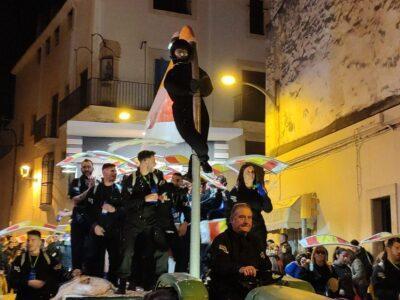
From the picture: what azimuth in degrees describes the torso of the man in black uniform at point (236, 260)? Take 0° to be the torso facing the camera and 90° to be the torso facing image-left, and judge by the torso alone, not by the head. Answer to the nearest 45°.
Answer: approximately 315°

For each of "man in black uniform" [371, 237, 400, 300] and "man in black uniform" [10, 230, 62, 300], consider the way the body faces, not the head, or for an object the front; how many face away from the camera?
0

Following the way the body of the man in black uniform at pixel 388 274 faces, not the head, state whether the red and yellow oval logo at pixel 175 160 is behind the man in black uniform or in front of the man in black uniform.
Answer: behind

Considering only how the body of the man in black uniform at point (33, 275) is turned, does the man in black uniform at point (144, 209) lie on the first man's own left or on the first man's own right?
on the first man's own left

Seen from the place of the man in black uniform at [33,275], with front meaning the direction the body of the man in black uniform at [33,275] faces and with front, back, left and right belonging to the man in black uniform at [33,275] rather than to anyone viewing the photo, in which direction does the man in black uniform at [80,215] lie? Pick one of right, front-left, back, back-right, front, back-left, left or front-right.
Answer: back-left

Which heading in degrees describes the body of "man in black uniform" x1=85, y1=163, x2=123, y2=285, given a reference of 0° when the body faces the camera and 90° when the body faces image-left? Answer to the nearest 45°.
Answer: approximately 315°

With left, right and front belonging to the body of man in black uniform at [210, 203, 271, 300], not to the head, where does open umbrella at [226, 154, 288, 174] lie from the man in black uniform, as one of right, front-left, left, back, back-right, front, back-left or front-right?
back-left

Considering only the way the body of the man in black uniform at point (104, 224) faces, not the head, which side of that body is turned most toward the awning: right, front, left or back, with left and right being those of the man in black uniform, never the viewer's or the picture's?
left

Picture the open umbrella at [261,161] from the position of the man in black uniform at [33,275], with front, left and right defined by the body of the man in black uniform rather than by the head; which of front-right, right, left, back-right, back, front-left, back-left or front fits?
left

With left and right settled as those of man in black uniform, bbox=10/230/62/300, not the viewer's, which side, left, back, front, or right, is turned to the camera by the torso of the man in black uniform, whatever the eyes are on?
front
